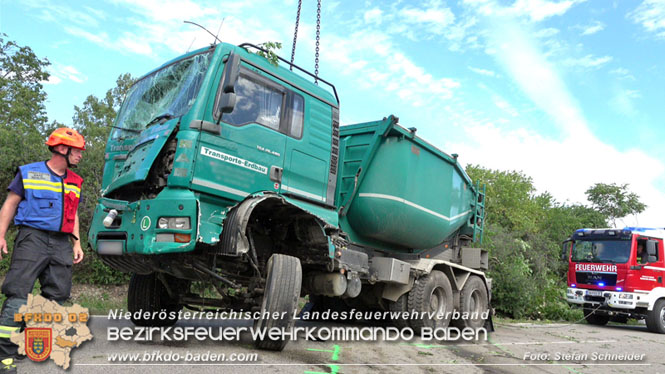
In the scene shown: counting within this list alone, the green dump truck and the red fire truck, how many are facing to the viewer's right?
0

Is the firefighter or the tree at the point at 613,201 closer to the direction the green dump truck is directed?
the firefighter

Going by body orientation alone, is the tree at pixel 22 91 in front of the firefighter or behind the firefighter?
behind

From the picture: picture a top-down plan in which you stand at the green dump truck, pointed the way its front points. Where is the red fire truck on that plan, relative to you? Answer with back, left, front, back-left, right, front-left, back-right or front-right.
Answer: back

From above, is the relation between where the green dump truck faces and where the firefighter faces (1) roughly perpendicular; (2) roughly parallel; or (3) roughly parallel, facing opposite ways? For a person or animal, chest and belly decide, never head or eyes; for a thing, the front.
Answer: roughly perpendicular

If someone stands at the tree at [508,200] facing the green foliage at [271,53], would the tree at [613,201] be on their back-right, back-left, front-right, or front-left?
back-left

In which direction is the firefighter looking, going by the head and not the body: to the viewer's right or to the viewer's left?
to the viewer's right

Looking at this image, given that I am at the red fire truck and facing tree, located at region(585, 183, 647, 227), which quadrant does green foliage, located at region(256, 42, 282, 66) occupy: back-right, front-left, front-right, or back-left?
back-left

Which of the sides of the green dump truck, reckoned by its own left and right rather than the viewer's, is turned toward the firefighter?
front

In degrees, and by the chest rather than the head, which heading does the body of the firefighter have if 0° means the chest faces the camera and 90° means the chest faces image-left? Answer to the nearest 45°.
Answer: approximately 315°

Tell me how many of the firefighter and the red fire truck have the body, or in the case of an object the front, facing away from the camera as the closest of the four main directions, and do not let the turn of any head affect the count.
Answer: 0

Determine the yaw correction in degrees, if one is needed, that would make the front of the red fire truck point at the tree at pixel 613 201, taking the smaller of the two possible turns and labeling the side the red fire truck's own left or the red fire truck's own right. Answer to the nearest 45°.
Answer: approximately 135° to the red fire truck's own right
